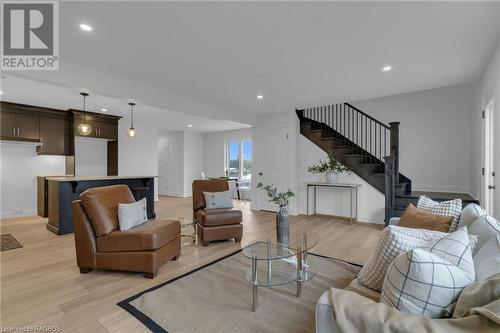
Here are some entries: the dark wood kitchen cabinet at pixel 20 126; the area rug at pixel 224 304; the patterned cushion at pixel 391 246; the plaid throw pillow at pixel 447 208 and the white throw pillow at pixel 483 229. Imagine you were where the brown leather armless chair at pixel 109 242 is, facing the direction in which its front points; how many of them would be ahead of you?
4

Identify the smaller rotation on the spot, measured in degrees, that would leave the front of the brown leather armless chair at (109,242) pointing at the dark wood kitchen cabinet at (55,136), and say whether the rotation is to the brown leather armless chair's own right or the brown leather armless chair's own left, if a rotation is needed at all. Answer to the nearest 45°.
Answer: approximately 135° to the brown leather armless chair's own left

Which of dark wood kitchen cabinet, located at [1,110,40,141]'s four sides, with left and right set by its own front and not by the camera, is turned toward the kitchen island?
front

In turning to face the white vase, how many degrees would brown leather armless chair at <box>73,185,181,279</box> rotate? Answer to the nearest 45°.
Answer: approximately 45° to its left

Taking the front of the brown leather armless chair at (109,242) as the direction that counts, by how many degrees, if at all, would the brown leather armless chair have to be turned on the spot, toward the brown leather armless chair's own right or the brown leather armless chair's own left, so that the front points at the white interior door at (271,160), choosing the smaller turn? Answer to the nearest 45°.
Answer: approximately 90° to the brown leather armless chair's own left

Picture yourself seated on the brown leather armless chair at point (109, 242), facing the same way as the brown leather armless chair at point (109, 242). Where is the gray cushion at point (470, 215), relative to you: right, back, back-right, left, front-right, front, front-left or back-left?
front

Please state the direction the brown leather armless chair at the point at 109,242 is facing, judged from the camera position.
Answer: facing the viewer and to the right of the viewer

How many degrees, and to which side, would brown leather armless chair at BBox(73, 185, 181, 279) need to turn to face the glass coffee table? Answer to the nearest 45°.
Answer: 0° — it already faces it

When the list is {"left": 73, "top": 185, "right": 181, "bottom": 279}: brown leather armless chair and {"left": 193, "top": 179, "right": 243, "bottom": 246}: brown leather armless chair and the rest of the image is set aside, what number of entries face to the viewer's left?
0

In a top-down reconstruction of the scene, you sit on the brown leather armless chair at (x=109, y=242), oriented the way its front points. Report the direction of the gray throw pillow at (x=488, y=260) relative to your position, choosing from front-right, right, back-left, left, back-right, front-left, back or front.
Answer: front

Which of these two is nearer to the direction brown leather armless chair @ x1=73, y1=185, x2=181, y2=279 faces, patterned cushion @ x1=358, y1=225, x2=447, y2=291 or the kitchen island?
the patterned cushion

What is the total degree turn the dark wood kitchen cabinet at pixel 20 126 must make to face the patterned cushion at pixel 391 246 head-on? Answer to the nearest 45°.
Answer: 0° — it already faces it

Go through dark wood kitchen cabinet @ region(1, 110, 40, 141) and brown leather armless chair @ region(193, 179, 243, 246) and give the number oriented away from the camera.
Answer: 0

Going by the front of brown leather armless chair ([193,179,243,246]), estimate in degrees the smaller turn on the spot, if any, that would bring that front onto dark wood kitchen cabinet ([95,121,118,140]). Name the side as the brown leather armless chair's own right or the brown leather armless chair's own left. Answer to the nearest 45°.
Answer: approximately 180°
